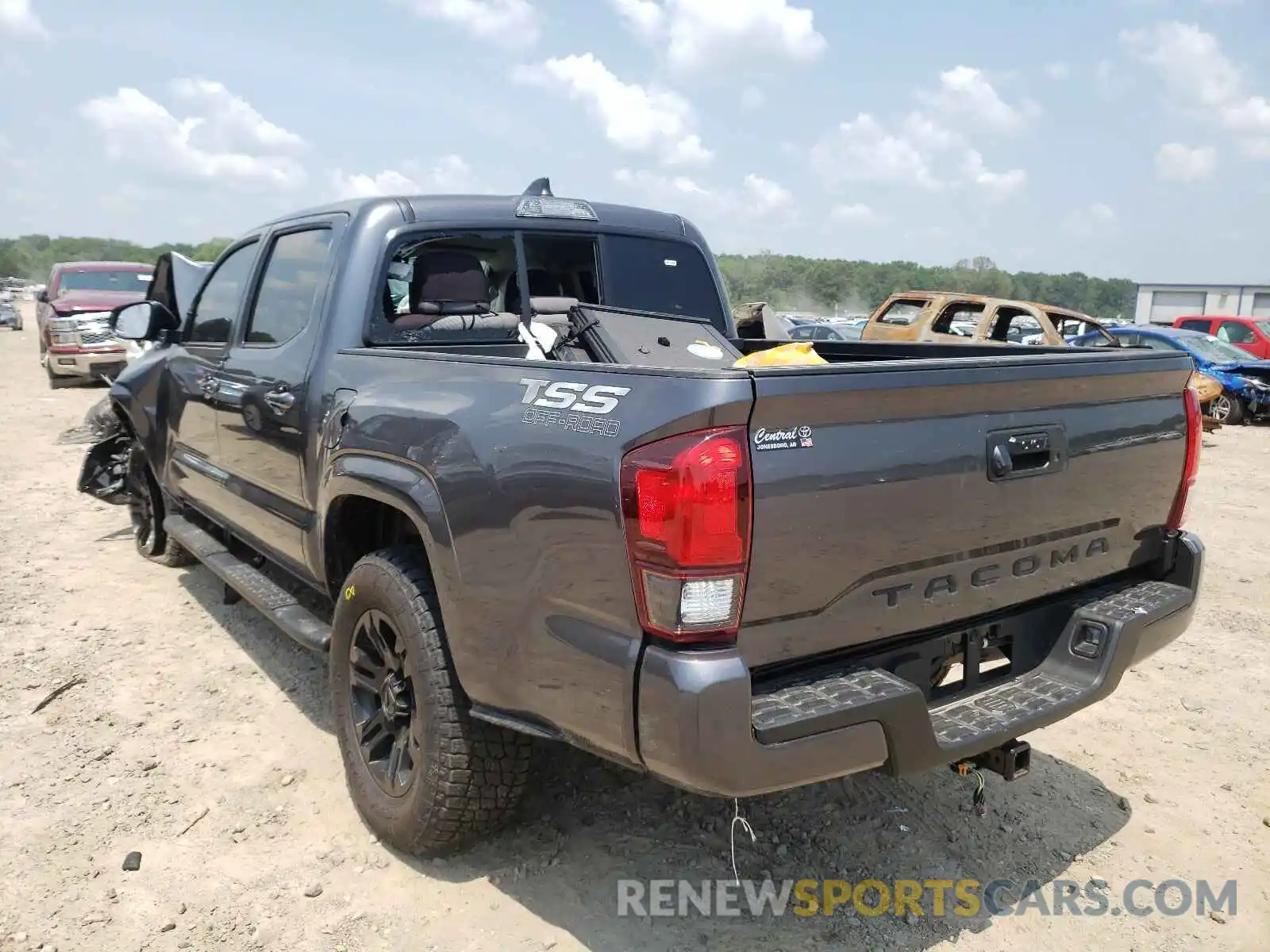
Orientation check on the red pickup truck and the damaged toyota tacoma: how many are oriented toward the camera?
1

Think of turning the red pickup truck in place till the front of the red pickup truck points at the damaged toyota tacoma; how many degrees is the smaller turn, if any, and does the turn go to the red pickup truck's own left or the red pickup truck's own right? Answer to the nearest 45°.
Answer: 0° — it already faces it

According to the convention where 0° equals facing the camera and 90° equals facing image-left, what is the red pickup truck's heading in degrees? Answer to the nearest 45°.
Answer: approximately 0°

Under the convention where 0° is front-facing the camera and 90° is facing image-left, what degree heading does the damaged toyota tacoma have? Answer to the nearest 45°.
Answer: approximately 135°

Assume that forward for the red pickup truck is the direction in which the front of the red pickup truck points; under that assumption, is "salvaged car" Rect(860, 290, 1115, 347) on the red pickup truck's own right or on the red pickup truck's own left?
on the red pickup truck's own left

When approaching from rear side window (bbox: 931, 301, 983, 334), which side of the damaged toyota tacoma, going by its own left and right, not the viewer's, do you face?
right

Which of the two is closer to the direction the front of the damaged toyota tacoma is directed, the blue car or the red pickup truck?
the red pickup truck

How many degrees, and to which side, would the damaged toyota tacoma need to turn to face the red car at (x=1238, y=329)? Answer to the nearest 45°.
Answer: approximately 90° to its right

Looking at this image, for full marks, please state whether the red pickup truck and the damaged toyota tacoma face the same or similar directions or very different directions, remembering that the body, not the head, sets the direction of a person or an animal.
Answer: very different directions
